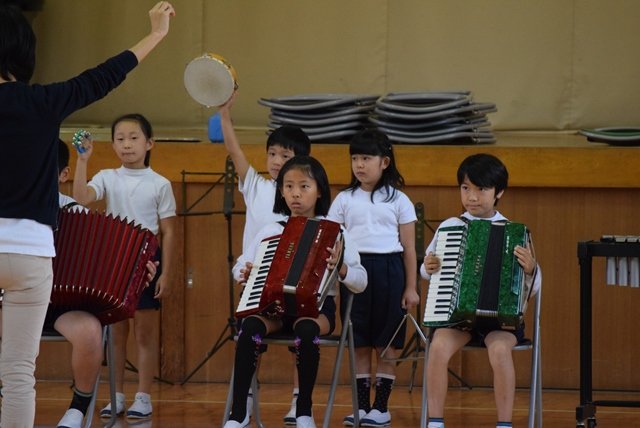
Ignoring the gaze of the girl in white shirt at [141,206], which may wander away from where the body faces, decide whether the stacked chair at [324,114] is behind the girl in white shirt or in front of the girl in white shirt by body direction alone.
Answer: behind

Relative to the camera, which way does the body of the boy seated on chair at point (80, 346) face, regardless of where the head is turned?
toward the camera

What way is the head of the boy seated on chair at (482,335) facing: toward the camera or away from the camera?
toward the camera

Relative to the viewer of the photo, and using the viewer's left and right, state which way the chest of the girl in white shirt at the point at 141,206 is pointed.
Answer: facing the viewer and to the left of the viewer

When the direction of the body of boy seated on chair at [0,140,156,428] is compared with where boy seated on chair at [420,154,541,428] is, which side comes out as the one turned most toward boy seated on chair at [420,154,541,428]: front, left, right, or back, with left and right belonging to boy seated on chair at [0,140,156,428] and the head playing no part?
left

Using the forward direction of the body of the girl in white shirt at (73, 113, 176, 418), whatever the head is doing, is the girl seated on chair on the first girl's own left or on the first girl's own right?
on the first girl's own left

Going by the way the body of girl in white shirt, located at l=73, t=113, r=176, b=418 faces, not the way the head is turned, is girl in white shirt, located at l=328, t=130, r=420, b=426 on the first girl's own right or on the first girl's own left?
on the first girl's own left

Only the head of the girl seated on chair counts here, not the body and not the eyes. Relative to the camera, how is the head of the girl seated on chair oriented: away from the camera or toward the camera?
toward the camera

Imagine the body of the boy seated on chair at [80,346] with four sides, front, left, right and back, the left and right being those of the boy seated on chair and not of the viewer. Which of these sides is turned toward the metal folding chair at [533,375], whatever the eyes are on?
left
